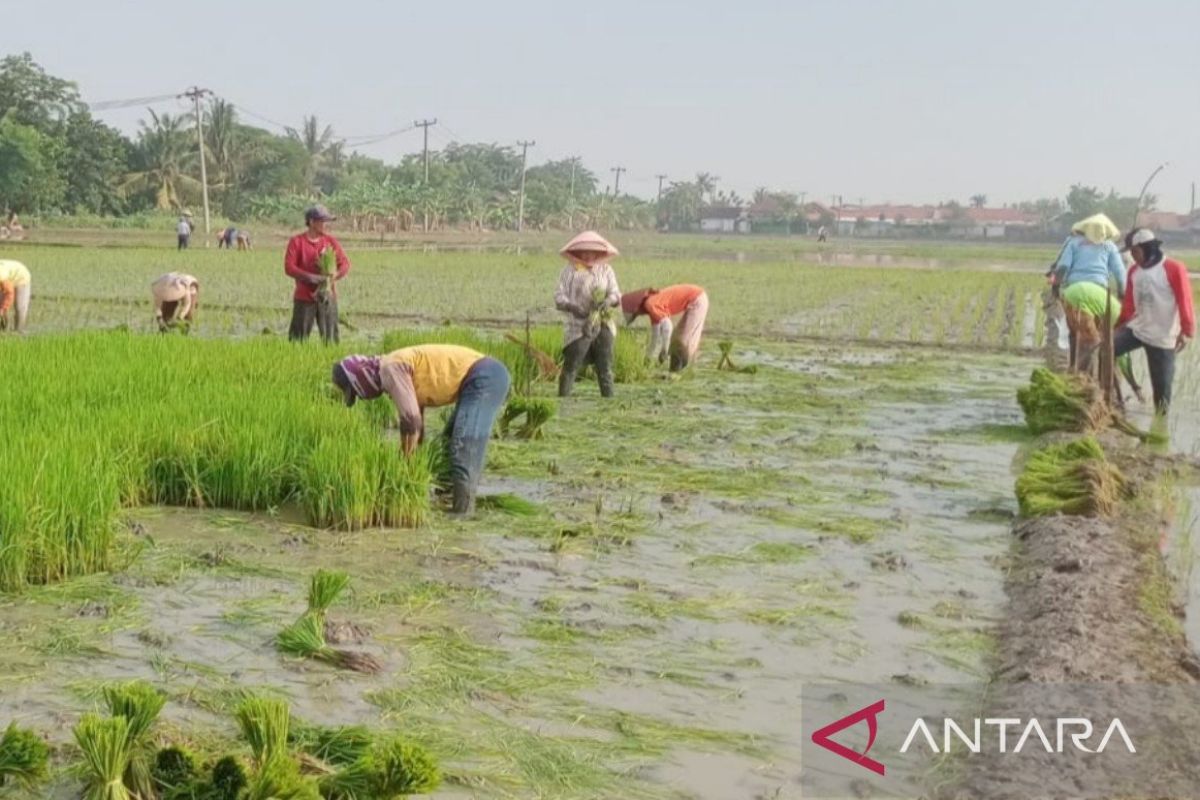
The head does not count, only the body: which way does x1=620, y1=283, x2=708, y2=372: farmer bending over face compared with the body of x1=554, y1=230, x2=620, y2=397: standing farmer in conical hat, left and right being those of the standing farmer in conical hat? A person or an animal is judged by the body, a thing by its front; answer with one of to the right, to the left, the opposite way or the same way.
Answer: to the right

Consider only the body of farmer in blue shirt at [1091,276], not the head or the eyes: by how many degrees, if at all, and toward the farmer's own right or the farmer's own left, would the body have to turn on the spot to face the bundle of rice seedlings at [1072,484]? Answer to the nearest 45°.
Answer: approximately 180°

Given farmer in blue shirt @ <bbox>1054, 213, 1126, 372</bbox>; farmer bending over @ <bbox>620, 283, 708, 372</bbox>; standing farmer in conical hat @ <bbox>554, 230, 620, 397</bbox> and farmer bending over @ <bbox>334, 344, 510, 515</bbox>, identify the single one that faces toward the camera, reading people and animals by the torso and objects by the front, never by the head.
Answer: standing farmer in conical hat @ <bbox>554, 230, 620, 397</bbox>

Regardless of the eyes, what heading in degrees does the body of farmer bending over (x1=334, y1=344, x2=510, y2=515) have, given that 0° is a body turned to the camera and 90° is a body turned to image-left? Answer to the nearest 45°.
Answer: approximately 90°

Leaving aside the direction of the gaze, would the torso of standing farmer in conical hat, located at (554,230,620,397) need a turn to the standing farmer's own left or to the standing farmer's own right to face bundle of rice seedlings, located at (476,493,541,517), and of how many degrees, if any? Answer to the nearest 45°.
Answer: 0° — they already face it

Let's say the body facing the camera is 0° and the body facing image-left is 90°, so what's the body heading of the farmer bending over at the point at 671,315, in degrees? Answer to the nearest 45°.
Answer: approximately 90°

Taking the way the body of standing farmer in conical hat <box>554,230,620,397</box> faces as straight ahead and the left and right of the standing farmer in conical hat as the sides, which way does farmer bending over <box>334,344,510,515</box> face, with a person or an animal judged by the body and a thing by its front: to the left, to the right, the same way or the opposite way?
to the right

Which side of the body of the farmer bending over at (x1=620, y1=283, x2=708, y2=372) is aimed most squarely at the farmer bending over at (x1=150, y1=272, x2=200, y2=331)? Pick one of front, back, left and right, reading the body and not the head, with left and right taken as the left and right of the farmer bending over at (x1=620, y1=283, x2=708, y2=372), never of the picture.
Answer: front

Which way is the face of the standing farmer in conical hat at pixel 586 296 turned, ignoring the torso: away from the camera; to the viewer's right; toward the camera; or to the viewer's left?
toward the camera

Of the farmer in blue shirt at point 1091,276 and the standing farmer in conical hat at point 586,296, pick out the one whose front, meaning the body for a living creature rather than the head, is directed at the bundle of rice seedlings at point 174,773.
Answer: the standing farmer in conical hat at point 586,296

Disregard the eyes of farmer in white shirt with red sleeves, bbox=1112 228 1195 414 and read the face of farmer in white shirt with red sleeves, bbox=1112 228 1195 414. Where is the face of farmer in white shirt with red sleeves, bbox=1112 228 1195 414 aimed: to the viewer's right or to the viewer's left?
to the viewer's left

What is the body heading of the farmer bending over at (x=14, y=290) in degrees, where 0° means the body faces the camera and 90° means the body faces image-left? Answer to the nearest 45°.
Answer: approximately 90°

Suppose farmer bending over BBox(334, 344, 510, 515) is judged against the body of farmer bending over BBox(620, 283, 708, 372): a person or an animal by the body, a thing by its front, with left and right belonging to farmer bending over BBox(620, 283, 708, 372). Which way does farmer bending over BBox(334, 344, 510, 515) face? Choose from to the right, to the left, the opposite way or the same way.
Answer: the same way

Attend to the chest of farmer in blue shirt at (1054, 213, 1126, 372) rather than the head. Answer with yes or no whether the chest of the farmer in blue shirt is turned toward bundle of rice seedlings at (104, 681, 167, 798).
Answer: no

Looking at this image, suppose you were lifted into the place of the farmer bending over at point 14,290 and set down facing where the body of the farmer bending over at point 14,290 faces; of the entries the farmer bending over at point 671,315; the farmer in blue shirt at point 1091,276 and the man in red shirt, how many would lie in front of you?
0

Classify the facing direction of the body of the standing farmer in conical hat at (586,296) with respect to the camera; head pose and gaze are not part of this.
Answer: toward the camera
